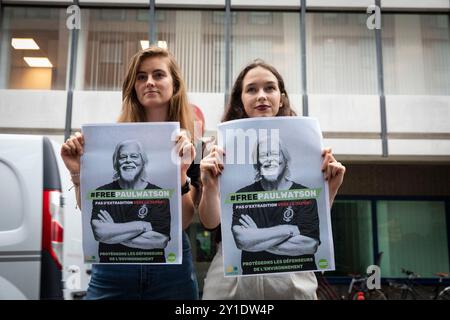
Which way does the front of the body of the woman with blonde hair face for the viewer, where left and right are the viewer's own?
facing the viewer

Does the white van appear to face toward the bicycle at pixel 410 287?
no

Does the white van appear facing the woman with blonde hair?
no

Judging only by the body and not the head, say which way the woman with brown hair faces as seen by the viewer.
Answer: toward the camera

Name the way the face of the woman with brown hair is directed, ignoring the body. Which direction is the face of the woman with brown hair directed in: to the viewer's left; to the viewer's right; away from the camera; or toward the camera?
toward the camera

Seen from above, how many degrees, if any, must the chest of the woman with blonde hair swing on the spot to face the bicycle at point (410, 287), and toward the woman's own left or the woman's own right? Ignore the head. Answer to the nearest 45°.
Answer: approximately 135° to the woman's own left

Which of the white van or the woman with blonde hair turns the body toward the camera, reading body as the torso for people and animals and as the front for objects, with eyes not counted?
the woman with blonde hair

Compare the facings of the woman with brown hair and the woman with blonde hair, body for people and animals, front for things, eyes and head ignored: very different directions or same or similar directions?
same or similar directions

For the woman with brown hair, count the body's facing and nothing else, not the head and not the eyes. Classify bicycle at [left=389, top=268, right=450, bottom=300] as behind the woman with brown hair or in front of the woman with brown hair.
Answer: behind
